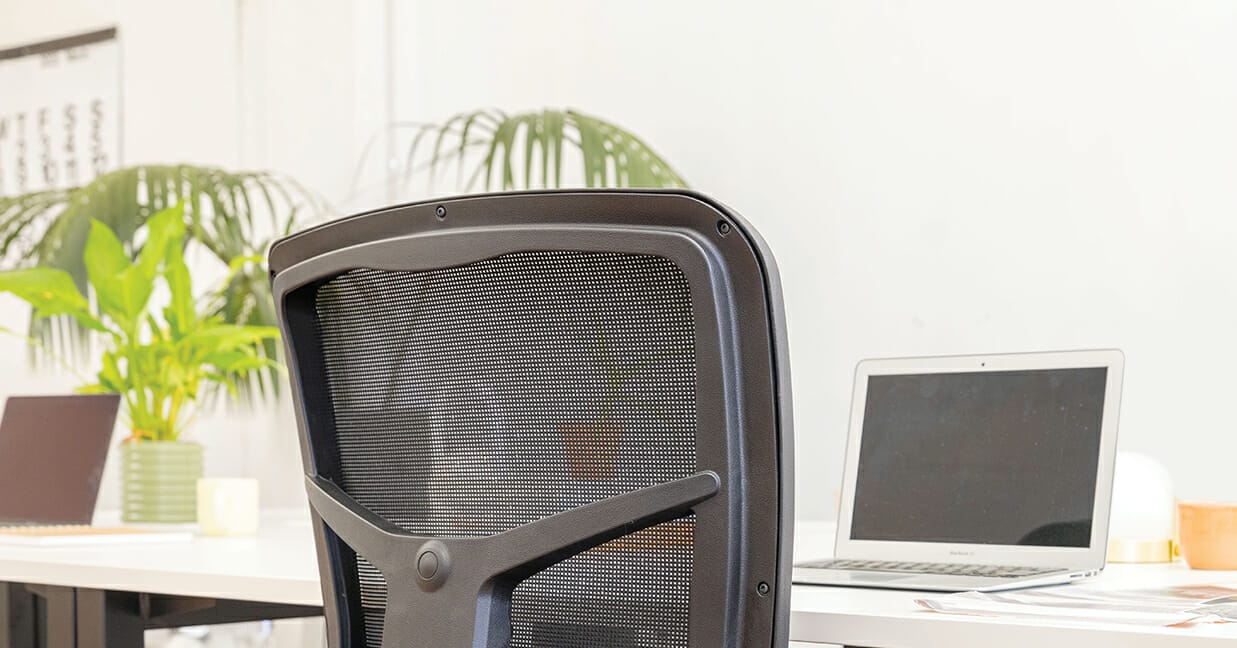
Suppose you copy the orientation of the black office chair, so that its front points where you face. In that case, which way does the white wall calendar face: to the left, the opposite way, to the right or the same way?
the opposite way

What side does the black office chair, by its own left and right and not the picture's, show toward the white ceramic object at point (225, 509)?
left

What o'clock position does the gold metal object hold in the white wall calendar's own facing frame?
The gold metal object is roughly at 10 o'clock from the white wall calendar.

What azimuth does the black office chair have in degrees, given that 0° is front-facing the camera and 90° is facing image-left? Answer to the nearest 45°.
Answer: approximately 225°

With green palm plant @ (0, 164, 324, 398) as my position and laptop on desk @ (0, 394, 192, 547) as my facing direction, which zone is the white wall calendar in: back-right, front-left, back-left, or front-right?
back-right

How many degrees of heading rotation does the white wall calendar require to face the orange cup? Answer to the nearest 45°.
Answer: approximately 45° to its left

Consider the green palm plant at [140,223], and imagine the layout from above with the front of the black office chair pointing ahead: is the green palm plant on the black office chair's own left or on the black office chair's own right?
on the black office chair's own left

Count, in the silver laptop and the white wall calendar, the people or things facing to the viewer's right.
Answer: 0

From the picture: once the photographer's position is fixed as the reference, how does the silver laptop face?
facing the viewer and to the left of the viewer

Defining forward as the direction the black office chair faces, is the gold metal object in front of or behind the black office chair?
in front
